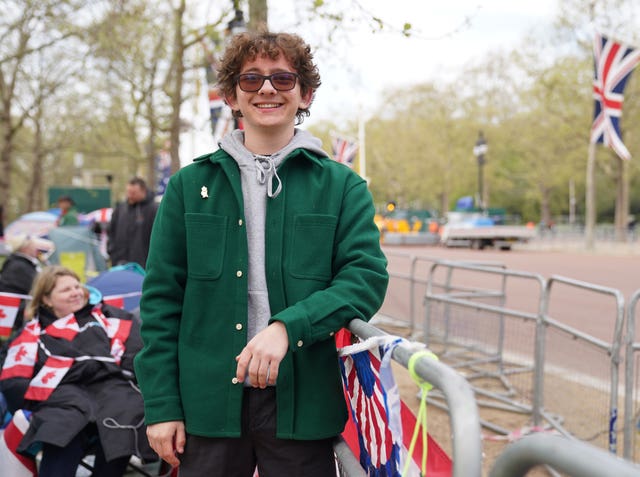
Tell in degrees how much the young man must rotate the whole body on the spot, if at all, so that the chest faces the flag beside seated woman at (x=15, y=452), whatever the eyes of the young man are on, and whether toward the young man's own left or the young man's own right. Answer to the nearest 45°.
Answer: approximately 135° to the young man's own right

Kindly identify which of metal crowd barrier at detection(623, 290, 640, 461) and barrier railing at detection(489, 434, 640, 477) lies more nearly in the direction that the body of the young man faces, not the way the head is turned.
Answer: the barrier railing

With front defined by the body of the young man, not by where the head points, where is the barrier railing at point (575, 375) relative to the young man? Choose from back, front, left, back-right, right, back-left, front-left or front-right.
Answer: back-left

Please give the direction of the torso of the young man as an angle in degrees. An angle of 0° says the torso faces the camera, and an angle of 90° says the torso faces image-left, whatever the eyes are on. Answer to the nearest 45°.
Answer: approximately 0°

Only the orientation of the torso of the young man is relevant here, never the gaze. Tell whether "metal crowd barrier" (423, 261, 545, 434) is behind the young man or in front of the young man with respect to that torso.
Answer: behind

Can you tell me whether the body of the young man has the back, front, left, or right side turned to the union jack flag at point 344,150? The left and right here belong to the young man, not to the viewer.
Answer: back

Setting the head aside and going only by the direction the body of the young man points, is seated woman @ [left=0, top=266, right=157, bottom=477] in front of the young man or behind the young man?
behind

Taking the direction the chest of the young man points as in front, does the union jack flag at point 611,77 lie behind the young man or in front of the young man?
behind

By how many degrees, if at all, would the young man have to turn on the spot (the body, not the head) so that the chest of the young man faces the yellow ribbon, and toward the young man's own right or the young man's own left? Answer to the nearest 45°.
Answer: approximately 45° to the young man's own left
